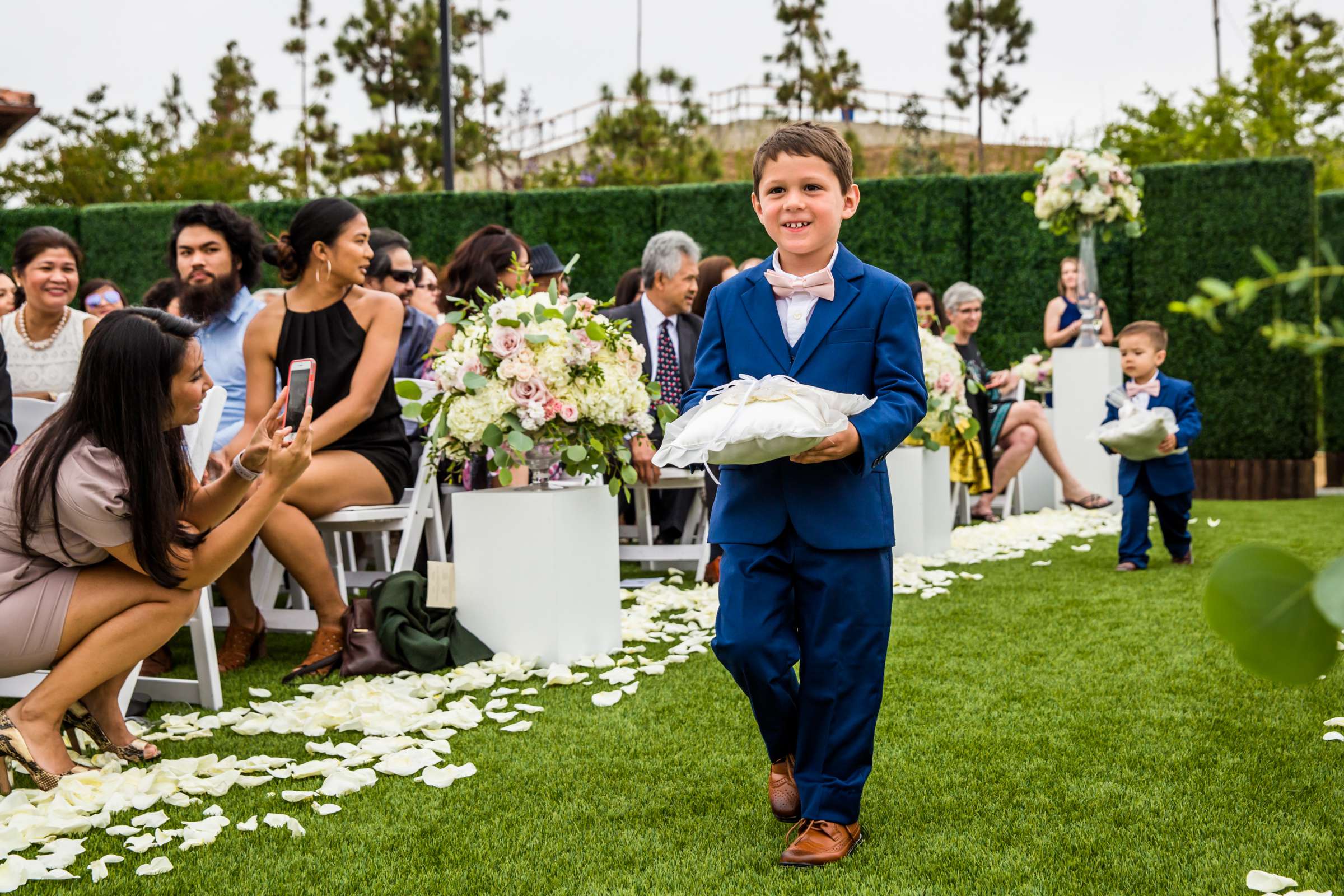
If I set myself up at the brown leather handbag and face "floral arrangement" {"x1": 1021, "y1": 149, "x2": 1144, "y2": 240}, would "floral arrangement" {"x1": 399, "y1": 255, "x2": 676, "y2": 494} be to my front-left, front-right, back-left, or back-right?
front-right

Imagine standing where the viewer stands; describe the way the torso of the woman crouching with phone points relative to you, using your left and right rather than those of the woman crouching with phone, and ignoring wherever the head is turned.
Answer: facing to the right of the viewer

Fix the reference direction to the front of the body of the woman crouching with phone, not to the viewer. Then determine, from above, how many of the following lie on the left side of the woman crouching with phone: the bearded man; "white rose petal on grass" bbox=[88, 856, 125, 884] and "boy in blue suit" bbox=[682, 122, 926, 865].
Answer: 1

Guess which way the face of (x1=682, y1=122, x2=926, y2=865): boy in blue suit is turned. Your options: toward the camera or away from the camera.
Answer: toward the camera

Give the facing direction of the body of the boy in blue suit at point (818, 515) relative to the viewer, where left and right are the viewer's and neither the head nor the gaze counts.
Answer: facing the viewer

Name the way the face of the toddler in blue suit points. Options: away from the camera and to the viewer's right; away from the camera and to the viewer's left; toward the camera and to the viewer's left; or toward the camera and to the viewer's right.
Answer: toward the camera and to the viewer's left

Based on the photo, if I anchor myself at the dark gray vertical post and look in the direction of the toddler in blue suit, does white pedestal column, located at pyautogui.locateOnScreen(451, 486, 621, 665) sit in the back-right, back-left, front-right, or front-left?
front-right

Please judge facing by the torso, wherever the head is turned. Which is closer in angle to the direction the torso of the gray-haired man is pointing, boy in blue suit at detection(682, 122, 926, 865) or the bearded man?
the boy in blue suit

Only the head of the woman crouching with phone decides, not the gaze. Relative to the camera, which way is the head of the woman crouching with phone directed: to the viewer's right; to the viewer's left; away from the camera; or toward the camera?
to the viewer's right

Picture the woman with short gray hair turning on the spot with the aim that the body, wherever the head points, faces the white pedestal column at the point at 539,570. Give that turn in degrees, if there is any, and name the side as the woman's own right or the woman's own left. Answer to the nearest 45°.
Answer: approximately 45° to the woman's own right
